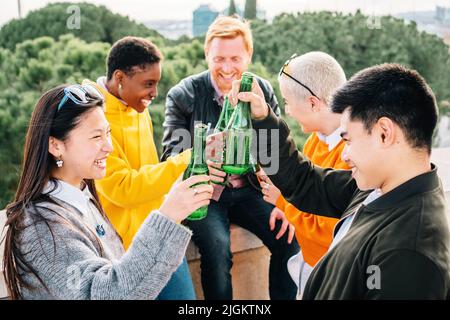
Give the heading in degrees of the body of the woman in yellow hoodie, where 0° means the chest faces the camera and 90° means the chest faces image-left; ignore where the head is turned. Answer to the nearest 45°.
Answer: approximately 315°

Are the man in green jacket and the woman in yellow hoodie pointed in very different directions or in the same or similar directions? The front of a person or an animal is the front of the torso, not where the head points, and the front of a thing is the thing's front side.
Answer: very different directions

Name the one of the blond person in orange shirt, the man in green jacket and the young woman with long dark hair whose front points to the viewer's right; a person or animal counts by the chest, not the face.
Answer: the young woman with long dark hair

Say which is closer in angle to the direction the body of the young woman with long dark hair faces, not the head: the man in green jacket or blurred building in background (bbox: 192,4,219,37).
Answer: the man in green jacket

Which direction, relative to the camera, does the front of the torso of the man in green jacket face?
to the viewer's left

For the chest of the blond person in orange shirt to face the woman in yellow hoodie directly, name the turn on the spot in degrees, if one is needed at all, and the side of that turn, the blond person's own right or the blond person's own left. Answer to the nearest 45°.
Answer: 0° — they already face them

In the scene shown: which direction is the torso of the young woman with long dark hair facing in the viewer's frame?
to the viewer's right

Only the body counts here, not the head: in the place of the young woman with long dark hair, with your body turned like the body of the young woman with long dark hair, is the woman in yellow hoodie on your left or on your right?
on your left

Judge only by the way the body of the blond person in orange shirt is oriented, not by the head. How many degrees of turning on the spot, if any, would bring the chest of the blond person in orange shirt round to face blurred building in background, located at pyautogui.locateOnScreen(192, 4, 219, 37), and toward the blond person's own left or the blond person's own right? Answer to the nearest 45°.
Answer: approximately 90° to the blond person's own right

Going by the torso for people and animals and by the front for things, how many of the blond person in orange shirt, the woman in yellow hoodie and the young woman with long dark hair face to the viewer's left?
1

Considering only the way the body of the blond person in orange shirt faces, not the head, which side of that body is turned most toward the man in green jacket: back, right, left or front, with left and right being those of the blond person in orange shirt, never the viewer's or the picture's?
left

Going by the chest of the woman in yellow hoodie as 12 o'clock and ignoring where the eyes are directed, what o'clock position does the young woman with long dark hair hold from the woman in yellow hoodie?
The young woman with long dark hair is roughly at 2 o'clock from the woman in yellow hoodie.

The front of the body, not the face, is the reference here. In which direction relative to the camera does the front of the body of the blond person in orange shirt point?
to the viewer's left

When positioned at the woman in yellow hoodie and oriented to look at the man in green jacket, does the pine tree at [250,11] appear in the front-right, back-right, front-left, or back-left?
back-left

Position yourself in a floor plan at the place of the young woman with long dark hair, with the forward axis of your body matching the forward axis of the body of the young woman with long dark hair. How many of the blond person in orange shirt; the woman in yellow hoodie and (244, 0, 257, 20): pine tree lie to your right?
0

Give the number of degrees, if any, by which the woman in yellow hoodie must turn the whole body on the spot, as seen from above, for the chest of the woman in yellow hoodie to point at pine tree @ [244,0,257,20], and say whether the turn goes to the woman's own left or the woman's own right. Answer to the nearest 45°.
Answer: approximately 135° to the woman's own left

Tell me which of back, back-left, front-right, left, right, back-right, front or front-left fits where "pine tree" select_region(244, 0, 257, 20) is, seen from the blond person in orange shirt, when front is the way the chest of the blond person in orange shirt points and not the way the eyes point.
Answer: right

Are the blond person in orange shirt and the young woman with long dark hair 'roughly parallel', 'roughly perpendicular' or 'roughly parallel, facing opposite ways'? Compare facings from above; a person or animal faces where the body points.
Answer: roughly parallel, facing opposite ways

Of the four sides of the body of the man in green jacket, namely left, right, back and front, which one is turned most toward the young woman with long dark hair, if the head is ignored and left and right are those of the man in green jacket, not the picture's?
front

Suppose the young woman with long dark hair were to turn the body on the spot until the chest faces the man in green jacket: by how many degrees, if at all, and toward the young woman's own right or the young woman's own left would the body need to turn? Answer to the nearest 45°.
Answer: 0° — they already face them

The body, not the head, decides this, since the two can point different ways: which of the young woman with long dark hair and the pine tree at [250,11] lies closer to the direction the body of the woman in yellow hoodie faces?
the young woman with long dark hair
